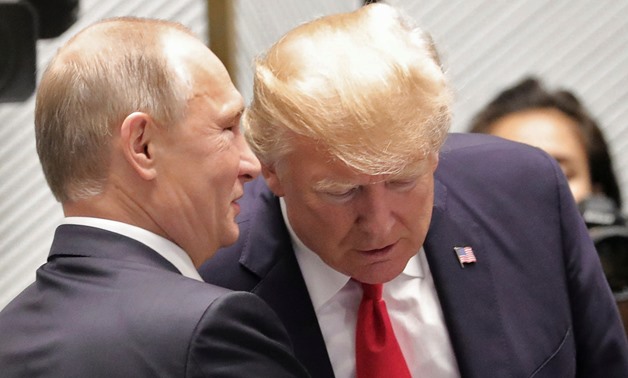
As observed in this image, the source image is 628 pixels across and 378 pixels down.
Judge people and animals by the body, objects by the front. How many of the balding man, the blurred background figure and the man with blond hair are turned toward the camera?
2

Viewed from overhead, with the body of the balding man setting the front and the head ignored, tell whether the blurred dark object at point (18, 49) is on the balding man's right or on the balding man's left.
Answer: on the balding man's left

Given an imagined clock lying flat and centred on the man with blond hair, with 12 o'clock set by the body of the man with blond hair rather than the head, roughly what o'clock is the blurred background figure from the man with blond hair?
The blurred background figure is roughly at 7 o'clock from the man with blond hair.

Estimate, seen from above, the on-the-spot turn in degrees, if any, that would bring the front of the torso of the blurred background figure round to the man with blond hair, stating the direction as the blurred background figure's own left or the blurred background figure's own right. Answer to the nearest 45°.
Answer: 0° — they already face them

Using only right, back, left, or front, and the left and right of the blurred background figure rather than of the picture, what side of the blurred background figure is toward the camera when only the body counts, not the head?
front

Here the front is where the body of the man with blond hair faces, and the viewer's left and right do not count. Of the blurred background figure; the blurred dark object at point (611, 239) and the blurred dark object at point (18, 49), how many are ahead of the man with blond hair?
0

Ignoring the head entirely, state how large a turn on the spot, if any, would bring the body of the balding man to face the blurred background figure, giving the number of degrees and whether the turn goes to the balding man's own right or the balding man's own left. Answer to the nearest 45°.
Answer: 0° — they already face them

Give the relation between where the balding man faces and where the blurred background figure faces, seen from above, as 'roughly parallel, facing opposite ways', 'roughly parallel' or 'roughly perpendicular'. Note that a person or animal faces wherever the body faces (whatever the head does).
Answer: roughly parallel, facing opposite ways

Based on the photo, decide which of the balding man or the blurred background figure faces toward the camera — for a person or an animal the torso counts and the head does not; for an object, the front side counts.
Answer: the blurred background figure

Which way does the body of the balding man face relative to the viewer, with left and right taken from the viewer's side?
facing away from the viewer and to the right of the viewer

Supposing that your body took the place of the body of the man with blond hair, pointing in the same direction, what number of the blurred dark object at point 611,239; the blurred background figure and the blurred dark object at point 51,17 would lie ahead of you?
0

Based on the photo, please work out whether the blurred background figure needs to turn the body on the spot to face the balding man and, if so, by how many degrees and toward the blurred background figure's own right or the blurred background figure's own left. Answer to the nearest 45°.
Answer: approximately 45° to the blurred background figure's own right

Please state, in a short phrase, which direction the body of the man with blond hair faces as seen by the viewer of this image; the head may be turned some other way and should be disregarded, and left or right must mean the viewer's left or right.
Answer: facing the viewer
